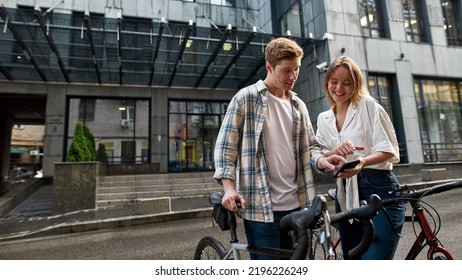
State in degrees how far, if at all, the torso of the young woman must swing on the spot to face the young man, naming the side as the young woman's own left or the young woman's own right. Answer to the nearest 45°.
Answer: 0° — they already face them

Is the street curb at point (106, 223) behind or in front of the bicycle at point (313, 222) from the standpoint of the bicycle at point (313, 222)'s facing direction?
behind

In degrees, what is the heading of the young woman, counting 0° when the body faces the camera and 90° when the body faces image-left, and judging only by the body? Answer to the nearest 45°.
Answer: approximately 45°

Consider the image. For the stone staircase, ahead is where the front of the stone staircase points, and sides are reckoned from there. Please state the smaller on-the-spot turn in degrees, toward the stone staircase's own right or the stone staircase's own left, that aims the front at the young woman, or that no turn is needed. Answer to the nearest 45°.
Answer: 0° — it already faces them

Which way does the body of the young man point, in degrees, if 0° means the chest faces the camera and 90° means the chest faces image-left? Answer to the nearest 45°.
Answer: approximately 315°

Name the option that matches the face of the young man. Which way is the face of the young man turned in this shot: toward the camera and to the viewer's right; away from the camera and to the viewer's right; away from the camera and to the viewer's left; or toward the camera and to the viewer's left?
toward the camera and to the viewer's right

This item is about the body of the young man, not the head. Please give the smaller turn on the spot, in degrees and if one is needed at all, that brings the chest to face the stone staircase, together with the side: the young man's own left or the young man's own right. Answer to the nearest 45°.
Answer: approximately 180°

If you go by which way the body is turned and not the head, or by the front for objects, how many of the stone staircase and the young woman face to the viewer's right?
0

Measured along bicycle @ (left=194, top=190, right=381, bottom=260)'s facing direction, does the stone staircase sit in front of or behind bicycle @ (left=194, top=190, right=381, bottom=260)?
behind

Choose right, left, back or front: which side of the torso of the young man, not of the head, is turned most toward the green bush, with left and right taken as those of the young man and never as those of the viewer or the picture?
back

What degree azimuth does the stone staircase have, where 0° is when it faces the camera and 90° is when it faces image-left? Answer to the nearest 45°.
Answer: approximately 0°
